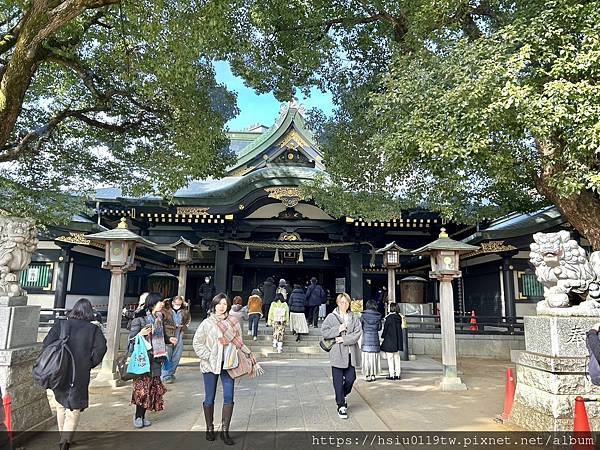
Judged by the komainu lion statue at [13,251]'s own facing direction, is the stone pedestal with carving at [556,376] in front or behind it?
in front

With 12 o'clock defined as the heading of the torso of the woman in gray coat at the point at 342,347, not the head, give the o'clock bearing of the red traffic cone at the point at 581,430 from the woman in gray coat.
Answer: The red traffic cone is roughly at 10 o'clock from the woman in gray coat.

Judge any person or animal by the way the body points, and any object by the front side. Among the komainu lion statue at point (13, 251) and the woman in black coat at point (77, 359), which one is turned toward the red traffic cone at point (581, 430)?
the komainu lion statue

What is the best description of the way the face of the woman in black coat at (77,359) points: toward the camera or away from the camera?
away from the camera

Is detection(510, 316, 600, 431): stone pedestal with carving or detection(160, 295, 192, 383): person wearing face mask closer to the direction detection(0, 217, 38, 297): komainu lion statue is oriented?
the stone pedestal with carving

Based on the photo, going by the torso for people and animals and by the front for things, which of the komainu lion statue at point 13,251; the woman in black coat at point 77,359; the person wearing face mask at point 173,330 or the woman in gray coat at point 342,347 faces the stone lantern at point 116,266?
the woman in black coat

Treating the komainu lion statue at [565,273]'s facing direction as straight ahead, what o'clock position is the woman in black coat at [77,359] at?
The woman in black coat is roughly at 12 o'clock from the komainu lion statue.

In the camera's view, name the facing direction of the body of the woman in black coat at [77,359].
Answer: away from the camera

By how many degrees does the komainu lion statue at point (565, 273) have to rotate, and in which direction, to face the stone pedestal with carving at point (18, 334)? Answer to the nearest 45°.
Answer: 0° — it already faces it

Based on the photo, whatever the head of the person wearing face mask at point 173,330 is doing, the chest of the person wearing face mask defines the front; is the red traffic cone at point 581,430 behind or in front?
in front
